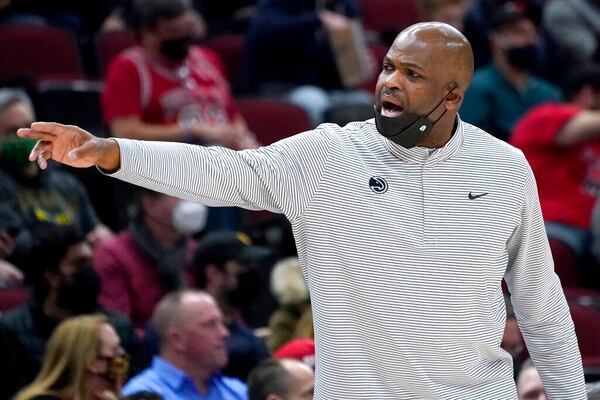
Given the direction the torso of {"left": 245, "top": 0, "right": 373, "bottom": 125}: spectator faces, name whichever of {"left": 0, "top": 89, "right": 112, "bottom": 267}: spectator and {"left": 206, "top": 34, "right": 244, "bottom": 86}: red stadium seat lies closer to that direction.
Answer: the spectator

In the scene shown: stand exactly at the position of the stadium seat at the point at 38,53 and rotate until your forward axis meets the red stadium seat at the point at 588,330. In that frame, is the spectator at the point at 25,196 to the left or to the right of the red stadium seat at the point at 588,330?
right

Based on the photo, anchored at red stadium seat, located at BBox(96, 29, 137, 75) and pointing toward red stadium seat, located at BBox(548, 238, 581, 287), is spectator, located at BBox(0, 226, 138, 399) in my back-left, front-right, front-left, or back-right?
front-right

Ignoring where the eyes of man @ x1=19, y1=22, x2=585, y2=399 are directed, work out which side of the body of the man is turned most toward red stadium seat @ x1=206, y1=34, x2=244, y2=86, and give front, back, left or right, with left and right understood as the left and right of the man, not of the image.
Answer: back

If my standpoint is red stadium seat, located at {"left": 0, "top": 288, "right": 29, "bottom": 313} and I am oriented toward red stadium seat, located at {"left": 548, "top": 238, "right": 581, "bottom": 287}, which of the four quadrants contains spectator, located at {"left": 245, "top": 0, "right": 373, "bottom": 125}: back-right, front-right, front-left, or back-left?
front-left

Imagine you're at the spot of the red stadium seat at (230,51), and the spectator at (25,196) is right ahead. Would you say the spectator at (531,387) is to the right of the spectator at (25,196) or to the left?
left

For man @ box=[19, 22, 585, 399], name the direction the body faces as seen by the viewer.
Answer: toward the camera

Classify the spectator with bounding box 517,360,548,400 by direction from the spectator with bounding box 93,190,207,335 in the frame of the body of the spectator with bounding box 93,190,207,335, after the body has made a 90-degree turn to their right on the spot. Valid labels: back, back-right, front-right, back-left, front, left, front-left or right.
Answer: left

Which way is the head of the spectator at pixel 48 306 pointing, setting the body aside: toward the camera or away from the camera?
toward the camera

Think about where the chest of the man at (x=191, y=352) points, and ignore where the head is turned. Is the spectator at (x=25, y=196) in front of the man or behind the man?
behind
